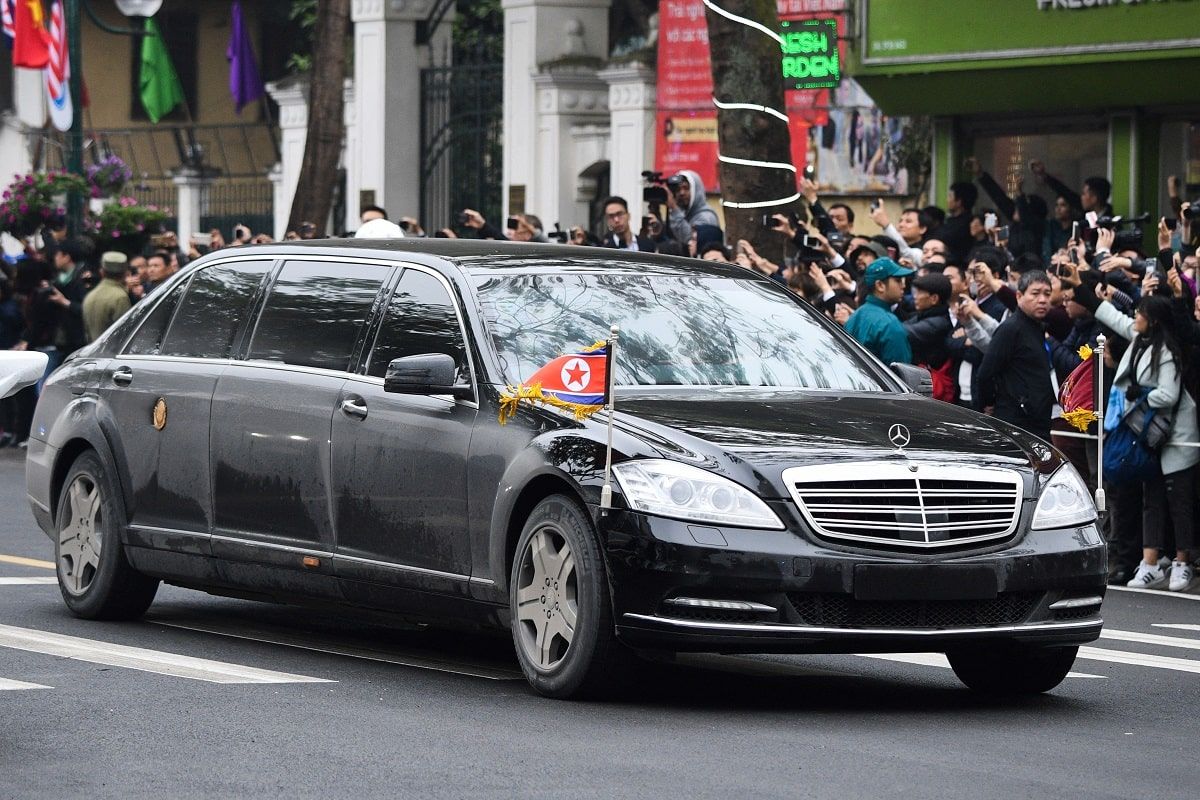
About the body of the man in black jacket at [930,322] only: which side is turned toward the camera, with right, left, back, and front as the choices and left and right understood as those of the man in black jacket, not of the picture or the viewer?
left

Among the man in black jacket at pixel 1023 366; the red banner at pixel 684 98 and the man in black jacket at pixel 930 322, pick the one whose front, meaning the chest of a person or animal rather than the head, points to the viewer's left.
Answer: the man in black jacket at pixel 930 322

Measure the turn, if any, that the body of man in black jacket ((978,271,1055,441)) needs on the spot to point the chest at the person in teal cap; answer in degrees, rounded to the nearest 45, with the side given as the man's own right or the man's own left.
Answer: approximately 135° to the man's own right

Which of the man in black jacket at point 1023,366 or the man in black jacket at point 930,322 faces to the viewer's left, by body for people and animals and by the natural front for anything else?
the man in black jacket at point 930,322

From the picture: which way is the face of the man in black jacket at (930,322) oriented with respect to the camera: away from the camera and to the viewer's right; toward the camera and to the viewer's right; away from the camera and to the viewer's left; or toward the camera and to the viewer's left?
toward the camera and to the viewer's left

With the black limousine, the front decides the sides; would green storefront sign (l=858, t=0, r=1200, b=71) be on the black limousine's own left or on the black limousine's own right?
on the black limousine's own left

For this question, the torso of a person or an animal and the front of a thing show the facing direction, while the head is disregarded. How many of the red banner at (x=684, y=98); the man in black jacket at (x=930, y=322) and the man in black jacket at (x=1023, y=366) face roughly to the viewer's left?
1

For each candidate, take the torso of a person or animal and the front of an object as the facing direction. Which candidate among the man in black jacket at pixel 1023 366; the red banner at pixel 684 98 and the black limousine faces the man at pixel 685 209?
the red banner

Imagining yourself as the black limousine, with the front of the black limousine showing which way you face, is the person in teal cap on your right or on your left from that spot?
on your left

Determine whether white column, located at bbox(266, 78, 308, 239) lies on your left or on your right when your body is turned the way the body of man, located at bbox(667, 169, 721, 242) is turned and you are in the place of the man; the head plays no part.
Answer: on your right

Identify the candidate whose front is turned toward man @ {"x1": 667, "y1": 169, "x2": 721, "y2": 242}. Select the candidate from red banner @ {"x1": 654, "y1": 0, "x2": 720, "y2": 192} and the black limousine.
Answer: the red banner

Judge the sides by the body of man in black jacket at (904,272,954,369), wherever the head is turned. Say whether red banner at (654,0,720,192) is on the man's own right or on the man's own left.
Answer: on the man's own right

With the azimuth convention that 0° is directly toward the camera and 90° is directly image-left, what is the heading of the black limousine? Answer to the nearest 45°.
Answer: approximately 315°
